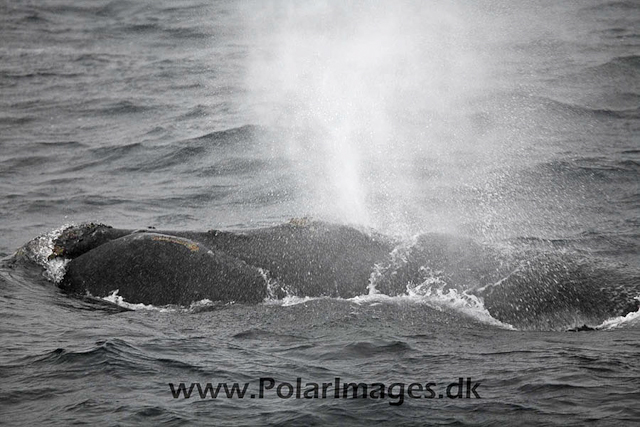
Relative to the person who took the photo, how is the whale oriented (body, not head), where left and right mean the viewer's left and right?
facing to the left of the viewer
